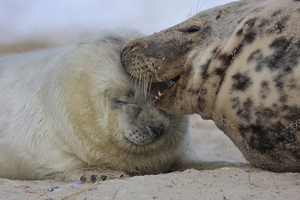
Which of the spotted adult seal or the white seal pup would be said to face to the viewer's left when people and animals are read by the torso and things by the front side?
the spotted adult seal

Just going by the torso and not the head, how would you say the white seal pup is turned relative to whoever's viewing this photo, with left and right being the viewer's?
facing the viewer and to the right of the viewer

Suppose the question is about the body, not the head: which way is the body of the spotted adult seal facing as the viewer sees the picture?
to the viewer's left

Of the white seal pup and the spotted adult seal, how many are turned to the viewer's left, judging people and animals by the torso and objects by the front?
1

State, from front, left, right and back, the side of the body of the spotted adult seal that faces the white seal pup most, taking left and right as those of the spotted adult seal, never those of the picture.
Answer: front

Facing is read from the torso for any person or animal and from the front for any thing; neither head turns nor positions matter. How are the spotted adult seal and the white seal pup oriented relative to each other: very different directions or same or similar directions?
very different directions

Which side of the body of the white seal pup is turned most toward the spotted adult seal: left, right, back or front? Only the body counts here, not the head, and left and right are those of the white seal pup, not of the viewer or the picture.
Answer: front
